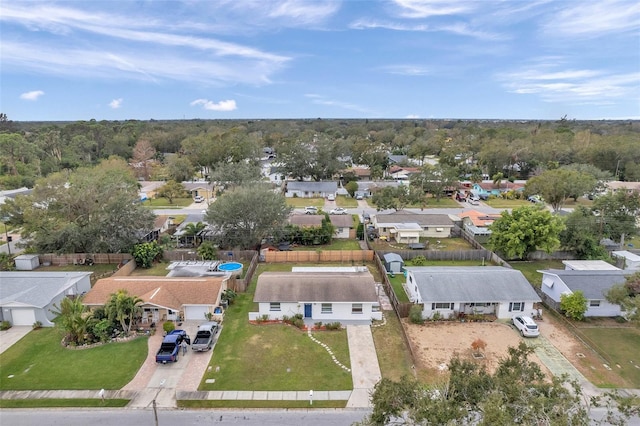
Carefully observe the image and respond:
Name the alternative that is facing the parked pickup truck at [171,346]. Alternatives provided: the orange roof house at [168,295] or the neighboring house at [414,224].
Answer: the orange roof house

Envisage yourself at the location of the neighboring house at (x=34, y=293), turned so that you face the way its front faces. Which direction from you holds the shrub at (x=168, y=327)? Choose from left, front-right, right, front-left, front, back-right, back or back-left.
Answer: front-left

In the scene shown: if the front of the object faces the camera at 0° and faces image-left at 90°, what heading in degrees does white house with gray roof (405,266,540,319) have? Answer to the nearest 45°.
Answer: approximately 0°

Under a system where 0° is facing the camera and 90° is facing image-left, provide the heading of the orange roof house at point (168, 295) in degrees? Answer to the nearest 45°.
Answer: approximately 0°

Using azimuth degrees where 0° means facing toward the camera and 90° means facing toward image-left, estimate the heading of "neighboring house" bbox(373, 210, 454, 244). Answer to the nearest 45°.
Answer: approximately 180°

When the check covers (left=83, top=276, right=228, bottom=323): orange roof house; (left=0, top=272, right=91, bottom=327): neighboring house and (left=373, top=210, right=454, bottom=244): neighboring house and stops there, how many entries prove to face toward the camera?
2

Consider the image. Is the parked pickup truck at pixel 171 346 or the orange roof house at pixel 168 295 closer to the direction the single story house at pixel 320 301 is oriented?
the parked pickup truck

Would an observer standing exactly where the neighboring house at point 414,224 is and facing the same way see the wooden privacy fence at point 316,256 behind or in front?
behind

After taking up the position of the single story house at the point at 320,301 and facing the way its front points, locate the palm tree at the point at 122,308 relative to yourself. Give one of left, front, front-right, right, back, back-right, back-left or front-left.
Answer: right

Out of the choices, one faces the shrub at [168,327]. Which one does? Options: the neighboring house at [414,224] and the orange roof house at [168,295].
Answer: the orange roof house
